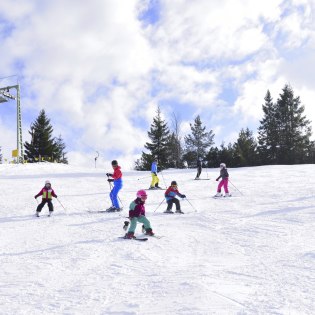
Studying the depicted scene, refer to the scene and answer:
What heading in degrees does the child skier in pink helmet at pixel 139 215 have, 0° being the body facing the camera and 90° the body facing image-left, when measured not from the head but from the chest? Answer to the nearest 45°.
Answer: approximately 315°
